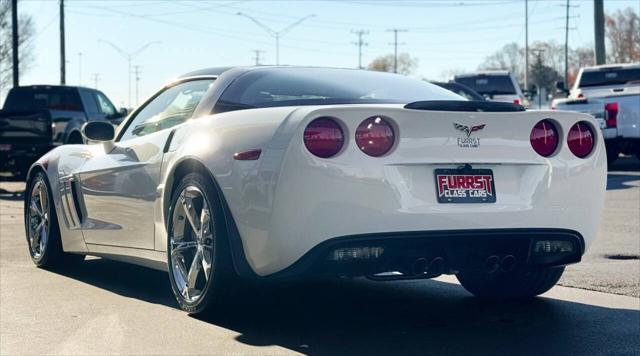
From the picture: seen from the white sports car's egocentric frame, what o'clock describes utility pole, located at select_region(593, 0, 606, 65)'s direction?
The utility pole is roughly at 2 o'clock from the white sports car.

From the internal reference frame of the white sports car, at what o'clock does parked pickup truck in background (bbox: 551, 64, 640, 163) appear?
The parked pickup truck in background is roughly at 2 o'clock from the white sports car.

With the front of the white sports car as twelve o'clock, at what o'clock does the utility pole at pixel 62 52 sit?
The utility pole is roughly at 1 o'clock from the white sports car.

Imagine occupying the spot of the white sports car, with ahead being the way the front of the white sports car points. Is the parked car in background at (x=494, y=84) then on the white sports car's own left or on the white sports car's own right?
on the white sports car's own right

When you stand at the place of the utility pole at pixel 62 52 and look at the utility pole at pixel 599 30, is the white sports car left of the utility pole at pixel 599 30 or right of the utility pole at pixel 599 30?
right

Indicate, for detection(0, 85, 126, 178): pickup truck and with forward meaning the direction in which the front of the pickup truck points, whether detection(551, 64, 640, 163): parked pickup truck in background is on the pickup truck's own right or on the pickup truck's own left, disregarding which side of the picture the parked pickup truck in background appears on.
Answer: on the pickup truck's own right

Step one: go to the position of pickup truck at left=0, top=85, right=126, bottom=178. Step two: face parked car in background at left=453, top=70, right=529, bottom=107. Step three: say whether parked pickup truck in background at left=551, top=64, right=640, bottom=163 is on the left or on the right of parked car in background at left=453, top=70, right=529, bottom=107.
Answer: right

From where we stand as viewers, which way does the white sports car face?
facing away from the viewer and to the left of the viewer

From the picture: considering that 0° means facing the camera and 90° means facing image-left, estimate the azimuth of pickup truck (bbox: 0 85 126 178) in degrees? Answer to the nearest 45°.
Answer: approximately 225°
